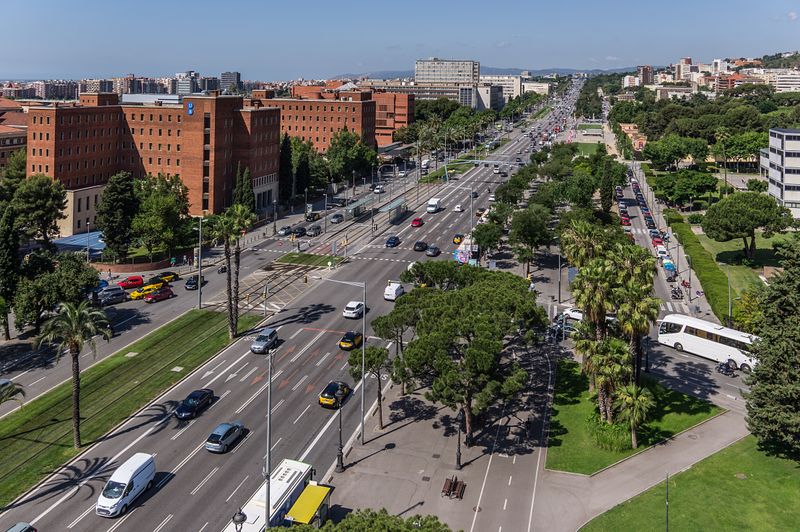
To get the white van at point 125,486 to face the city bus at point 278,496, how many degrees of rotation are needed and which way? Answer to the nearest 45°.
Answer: approximately 90° to its left

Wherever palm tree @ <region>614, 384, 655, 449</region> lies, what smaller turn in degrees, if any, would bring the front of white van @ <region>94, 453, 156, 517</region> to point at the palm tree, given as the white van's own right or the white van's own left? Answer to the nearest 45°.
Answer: approximately 135° to the white van's own left
